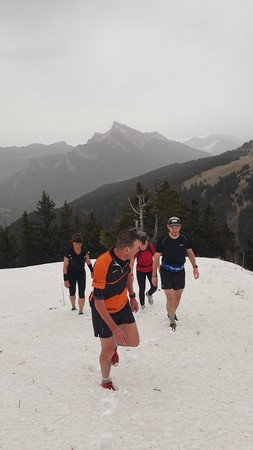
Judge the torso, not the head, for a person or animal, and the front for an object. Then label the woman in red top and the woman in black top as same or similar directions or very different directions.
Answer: same or similar directions

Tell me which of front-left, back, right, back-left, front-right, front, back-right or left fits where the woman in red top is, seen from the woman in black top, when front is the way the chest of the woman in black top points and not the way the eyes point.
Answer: left

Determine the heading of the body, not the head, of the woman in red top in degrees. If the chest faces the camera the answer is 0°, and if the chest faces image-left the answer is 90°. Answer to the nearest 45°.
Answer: approximately 0°

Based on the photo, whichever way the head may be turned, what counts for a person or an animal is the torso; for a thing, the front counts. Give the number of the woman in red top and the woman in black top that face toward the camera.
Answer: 2

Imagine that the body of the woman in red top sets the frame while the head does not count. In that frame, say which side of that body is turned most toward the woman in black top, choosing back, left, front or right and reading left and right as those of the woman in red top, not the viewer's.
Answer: right

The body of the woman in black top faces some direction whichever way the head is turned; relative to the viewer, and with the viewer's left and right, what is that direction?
facing the viewer
